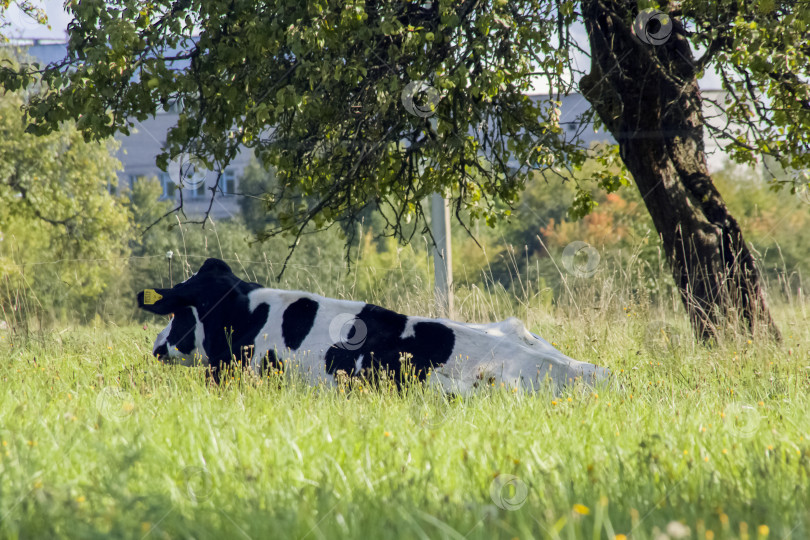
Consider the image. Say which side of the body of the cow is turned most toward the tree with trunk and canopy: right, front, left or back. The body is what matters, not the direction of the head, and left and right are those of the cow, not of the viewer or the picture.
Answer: right

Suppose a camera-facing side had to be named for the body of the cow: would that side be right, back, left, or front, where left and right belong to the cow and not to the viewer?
left

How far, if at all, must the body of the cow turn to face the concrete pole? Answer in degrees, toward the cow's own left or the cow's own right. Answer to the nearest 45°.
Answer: approximately 90° to the cow's own right
